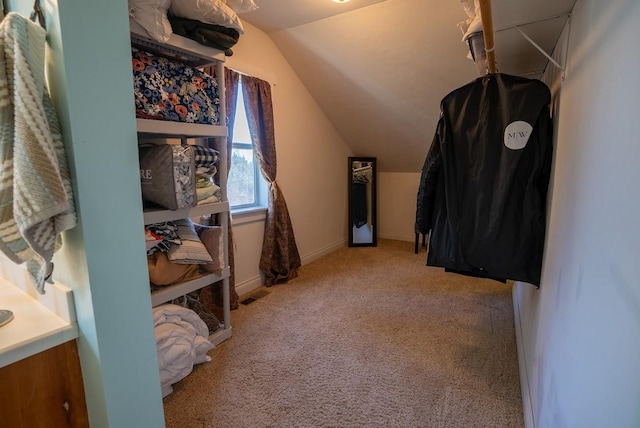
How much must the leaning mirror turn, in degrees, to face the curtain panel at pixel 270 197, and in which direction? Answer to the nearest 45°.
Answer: approximately 45° to its right

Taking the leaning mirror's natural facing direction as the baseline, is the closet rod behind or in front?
in front

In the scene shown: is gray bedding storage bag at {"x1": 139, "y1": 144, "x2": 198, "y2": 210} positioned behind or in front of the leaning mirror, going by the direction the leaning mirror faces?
in front

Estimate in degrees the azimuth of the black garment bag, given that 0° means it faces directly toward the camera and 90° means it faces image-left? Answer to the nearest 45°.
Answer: approximately 0°

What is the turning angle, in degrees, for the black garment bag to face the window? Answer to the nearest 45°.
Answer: approximately 90° to its right

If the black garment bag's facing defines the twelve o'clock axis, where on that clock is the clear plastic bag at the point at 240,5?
The clear plastic bag is roughly at 3 o'clock from the black garment bag.

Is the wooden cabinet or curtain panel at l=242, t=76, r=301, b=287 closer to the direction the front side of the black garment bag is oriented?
the wooden cabinet

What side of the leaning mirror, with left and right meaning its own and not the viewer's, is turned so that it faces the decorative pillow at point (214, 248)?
front

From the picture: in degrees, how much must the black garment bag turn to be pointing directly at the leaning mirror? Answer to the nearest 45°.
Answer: approximately 135° to its right

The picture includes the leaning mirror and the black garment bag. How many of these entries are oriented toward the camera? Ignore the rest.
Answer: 2

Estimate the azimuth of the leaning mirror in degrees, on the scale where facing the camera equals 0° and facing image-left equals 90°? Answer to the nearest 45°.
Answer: approximately 0°

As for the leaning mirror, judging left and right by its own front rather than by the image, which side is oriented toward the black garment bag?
front

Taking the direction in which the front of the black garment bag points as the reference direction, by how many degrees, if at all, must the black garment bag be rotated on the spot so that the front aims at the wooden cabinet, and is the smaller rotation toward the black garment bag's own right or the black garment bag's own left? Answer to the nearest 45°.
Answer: approximately 45° to the black garment bag's own right
